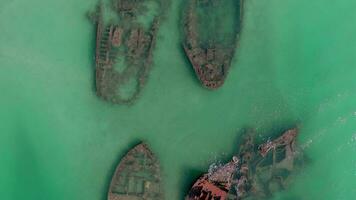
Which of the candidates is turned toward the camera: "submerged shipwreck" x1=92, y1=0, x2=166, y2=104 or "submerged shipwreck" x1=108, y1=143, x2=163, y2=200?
"submerged shipwreck" x1=92, y1=0, x2=166, y2=104

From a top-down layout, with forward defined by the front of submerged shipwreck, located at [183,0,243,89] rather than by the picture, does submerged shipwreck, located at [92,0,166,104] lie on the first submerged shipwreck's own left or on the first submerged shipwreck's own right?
on the first submerged shipwreck's own right

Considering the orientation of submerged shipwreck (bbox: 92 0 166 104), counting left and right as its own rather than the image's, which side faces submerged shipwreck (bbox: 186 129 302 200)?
left

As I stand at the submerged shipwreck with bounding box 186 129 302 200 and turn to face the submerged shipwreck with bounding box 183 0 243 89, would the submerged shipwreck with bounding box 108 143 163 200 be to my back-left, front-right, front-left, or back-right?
front-left

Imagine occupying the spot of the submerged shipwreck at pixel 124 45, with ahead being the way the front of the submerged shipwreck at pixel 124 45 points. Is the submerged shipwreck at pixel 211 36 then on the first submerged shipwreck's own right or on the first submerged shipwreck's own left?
on the first submerged shipwreck's own left

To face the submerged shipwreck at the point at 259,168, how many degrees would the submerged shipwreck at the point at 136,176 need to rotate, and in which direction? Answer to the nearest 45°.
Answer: approximately 90° to its right

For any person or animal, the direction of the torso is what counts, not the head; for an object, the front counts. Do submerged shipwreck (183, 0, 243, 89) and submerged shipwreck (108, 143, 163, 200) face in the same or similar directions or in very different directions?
very different directions

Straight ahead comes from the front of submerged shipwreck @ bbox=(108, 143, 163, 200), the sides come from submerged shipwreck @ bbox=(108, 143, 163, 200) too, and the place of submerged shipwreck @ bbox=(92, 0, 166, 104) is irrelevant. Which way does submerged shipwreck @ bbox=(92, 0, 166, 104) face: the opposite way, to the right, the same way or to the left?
the opposite way

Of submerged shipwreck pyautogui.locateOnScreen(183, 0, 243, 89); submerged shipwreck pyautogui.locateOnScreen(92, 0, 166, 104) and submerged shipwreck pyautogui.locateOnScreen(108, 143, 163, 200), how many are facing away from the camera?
1

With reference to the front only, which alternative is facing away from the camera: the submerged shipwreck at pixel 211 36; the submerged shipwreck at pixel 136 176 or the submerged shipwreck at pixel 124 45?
the submerged shipwreck at pixel 136 176

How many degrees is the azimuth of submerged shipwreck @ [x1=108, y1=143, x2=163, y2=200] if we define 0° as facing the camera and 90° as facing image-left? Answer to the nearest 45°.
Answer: approximately 180°
